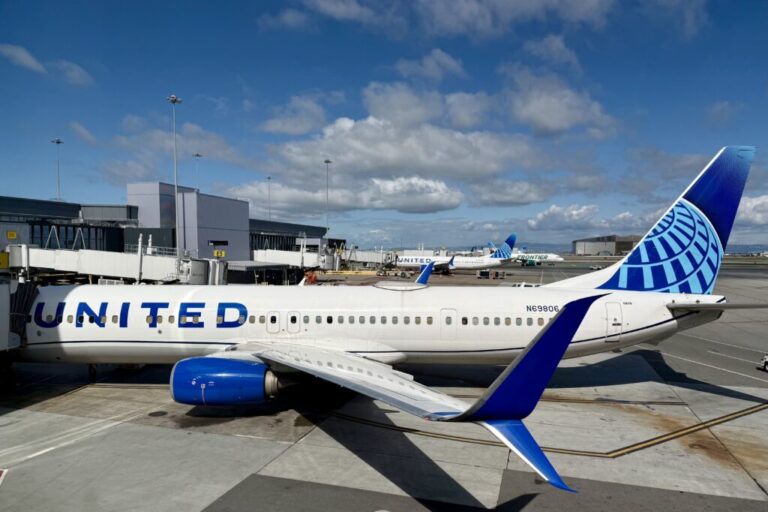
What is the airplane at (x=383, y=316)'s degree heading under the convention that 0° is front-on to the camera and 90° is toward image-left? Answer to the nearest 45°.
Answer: approximately 90°

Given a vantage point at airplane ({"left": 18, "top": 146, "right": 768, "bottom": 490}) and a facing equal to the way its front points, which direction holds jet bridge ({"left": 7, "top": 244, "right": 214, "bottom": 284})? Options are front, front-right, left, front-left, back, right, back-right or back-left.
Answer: front-right
